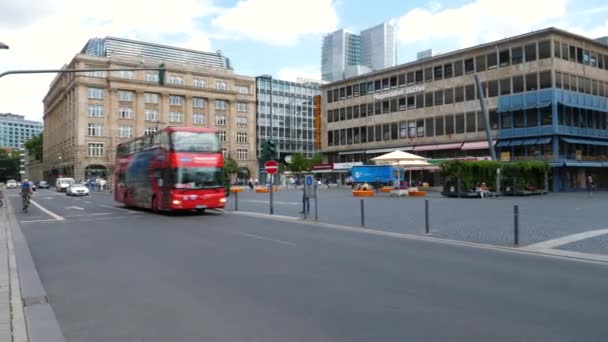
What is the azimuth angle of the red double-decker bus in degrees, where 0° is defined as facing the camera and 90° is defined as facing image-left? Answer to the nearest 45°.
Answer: approximately 315°

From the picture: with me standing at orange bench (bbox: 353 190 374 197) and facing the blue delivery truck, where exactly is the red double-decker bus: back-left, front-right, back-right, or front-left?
back-left

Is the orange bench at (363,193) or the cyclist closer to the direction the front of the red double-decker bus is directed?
the orange bench

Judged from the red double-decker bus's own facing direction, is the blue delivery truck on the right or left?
on its left

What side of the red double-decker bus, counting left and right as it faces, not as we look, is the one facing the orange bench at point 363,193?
left
